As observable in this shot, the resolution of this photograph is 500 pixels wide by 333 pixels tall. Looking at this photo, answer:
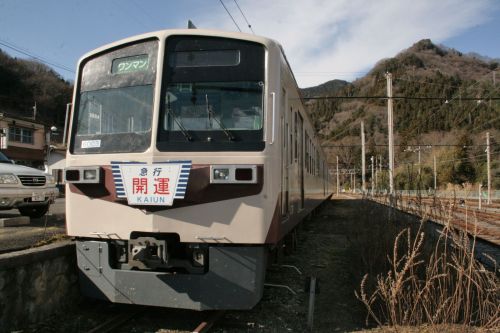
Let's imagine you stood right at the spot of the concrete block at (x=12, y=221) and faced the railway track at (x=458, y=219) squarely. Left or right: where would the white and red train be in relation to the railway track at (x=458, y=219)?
right

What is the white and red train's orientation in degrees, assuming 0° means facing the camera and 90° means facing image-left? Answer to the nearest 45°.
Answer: approximately 0°

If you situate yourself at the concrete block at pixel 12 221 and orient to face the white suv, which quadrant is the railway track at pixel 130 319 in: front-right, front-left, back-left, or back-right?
back-right
